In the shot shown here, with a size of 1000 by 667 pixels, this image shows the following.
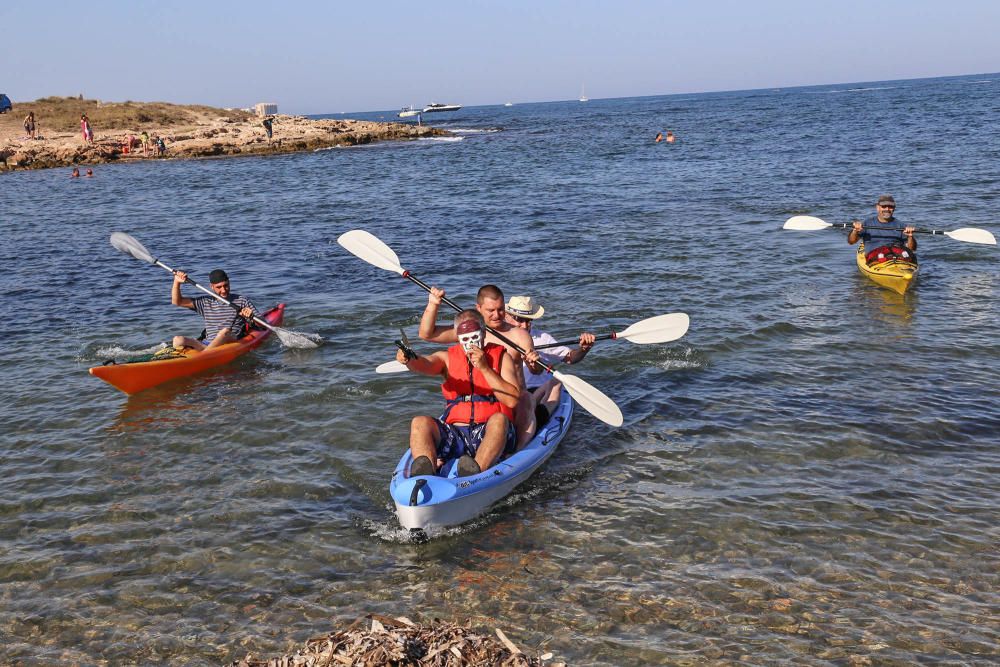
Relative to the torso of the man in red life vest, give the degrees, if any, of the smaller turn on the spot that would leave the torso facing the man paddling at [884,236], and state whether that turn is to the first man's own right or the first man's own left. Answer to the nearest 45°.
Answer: approximately 135° to the first man's own left

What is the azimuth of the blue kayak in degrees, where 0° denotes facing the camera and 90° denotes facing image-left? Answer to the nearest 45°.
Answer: approximately 45°

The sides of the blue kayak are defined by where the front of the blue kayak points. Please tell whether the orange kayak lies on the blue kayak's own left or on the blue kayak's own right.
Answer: on the blue kayak's own right

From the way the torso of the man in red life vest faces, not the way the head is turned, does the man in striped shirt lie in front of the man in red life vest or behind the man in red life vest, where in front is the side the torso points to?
behind

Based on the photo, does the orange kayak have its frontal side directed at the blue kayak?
no

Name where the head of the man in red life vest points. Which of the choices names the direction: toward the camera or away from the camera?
toward the camera

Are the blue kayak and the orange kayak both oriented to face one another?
no

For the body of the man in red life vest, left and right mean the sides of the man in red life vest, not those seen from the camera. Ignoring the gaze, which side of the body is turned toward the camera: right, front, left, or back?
front

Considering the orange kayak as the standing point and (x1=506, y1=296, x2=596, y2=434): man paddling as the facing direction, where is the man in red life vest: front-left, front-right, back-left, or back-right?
front-right

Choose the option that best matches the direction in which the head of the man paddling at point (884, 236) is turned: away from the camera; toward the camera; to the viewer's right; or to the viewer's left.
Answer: toward the camera

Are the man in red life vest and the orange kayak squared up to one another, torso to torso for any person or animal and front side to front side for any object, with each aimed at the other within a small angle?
no

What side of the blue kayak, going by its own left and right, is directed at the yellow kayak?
back
